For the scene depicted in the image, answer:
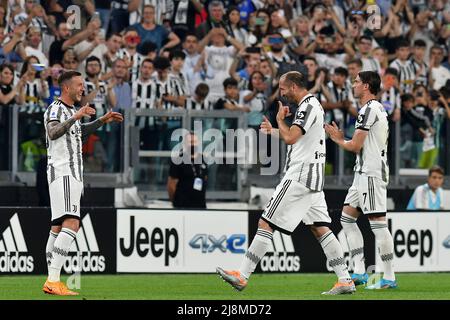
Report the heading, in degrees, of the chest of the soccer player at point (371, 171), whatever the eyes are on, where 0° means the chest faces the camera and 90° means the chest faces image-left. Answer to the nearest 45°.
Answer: approximately 90°

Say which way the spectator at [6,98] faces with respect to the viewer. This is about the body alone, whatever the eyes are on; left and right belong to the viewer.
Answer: facing the viewer and to the right of the viewer

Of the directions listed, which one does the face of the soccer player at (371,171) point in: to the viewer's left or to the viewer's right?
to the viewer's left

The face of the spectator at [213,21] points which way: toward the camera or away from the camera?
toward the camera

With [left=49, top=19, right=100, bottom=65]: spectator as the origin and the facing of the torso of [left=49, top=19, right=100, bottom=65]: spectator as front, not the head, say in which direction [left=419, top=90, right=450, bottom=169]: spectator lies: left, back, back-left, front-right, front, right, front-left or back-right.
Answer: front-left

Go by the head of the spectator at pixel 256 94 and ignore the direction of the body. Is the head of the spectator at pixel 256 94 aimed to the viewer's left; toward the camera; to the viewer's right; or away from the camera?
toward the camera

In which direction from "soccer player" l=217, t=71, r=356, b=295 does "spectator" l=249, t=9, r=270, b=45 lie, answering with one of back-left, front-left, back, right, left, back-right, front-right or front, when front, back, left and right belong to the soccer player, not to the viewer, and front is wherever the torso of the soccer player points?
right

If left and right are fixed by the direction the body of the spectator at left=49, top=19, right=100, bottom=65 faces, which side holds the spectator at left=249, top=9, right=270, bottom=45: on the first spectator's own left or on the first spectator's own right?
on the first spectator's own left

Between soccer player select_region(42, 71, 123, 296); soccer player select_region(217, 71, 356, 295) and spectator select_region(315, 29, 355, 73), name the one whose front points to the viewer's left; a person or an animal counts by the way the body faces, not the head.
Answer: soccer player select_region(217, 71, 356, 295)

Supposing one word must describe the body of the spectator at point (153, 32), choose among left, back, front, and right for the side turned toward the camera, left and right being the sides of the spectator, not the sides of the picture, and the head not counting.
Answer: front

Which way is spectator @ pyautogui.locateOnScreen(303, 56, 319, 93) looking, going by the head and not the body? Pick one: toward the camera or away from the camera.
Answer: toward the camera

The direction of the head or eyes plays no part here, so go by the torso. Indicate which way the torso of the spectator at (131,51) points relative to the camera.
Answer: toward the camera
